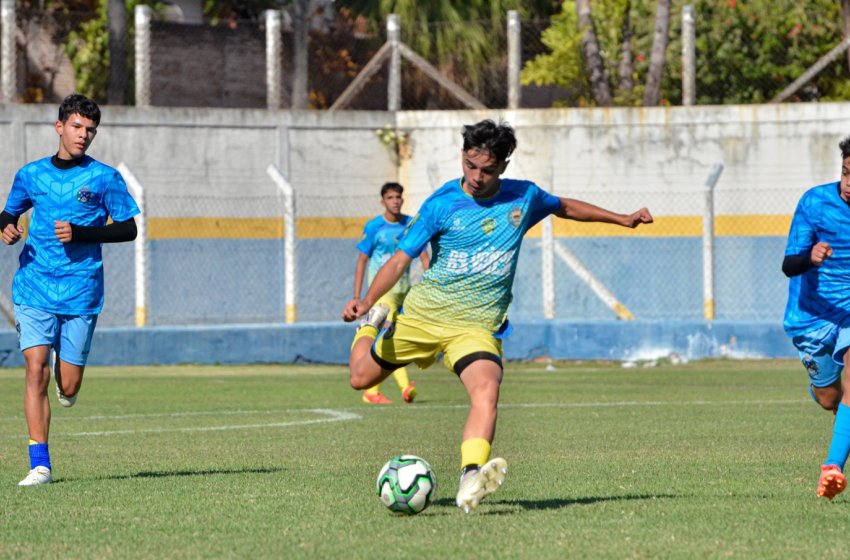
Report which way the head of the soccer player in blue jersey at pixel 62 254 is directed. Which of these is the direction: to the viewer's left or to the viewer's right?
to the viewer's right

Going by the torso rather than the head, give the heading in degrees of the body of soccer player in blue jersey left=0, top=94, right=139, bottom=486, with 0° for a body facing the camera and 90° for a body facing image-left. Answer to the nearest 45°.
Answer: approximately 0°

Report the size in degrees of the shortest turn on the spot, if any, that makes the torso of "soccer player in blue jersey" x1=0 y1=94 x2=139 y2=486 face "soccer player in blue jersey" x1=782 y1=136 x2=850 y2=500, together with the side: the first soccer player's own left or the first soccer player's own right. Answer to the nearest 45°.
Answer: approximately 90° to the first soccer player's own left

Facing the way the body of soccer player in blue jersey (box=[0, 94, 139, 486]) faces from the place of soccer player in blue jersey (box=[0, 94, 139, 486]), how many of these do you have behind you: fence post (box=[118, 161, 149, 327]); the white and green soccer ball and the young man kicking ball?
1

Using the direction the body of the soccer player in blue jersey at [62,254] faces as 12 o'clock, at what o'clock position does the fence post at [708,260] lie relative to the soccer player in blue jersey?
The fence post is roughly at 7 o'clock from the soccer player in blue jersey.

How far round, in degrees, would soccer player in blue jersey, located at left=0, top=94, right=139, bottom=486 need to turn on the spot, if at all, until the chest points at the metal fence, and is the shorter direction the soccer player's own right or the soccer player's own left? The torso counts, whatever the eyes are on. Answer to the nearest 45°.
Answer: approximately 180°

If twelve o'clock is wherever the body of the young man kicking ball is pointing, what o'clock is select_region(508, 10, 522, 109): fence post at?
The fence post is roughly at 6 o'clock from the young man kicking ball.

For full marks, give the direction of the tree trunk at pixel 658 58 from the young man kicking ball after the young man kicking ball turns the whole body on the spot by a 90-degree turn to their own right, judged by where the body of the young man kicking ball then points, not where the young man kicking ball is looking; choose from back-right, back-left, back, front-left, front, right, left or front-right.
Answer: right

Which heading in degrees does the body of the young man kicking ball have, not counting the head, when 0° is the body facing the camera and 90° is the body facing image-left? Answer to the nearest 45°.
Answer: approximately 0°

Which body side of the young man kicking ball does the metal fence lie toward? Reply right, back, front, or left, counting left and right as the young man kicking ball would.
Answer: back

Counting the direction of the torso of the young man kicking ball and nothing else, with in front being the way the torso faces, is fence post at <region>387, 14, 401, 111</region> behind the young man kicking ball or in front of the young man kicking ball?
behind

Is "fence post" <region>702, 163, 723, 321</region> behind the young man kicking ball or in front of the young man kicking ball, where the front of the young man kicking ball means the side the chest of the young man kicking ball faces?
behind

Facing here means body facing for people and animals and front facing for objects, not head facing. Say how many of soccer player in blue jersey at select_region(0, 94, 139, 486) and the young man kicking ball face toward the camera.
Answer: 2

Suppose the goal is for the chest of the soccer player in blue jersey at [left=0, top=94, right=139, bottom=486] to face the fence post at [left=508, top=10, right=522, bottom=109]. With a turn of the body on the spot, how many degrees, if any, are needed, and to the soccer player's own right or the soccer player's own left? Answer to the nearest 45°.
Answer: approximately 135° to the soccer player's own left

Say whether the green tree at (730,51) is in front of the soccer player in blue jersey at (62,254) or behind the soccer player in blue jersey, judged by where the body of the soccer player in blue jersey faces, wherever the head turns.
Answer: behind

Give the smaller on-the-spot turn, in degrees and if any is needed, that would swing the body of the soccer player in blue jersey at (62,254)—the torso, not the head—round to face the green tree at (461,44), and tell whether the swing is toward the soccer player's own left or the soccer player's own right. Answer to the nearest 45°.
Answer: approximately 180°
